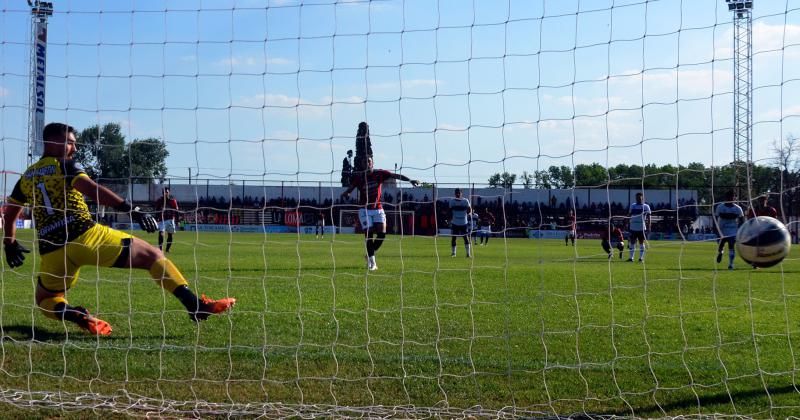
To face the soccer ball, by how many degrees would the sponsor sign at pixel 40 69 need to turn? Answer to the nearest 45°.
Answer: approximately 45° to its left

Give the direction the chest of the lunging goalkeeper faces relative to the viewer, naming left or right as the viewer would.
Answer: facing away from the viewer and to the right of the viewer

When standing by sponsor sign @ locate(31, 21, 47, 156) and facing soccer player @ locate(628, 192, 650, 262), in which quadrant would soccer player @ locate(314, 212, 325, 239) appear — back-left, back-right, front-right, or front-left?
front-left

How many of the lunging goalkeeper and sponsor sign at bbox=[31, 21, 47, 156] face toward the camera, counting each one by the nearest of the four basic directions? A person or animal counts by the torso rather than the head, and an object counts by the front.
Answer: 1

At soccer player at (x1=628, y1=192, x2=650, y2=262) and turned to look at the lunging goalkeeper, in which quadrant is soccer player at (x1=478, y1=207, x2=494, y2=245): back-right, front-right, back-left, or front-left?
back-right

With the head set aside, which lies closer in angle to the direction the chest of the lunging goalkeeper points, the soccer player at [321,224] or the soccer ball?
the soccer player

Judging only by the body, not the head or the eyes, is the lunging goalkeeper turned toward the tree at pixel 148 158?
yes

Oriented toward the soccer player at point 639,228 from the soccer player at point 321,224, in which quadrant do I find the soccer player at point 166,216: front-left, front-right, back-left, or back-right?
front-right

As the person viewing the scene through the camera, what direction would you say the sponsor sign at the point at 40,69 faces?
facing the viewer

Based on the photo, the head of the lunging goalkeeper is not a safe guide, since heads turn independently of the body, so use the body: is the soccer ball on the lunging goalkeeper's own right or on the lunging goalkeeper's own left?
on the lunging goalkeeper's own right

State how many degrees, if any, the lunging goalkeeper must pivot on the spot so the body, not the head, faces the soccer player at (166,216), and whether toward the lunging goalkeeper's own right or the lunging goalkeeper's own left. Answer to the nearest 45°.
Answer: approximately 45° to the lunging goalkeeper's own left
